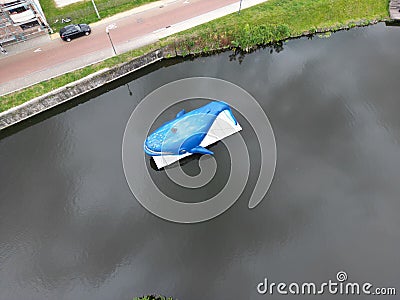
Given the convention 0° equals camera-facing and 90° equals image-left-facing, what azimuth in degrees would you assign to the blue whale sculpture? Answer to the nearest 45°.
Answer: approximately 45°
